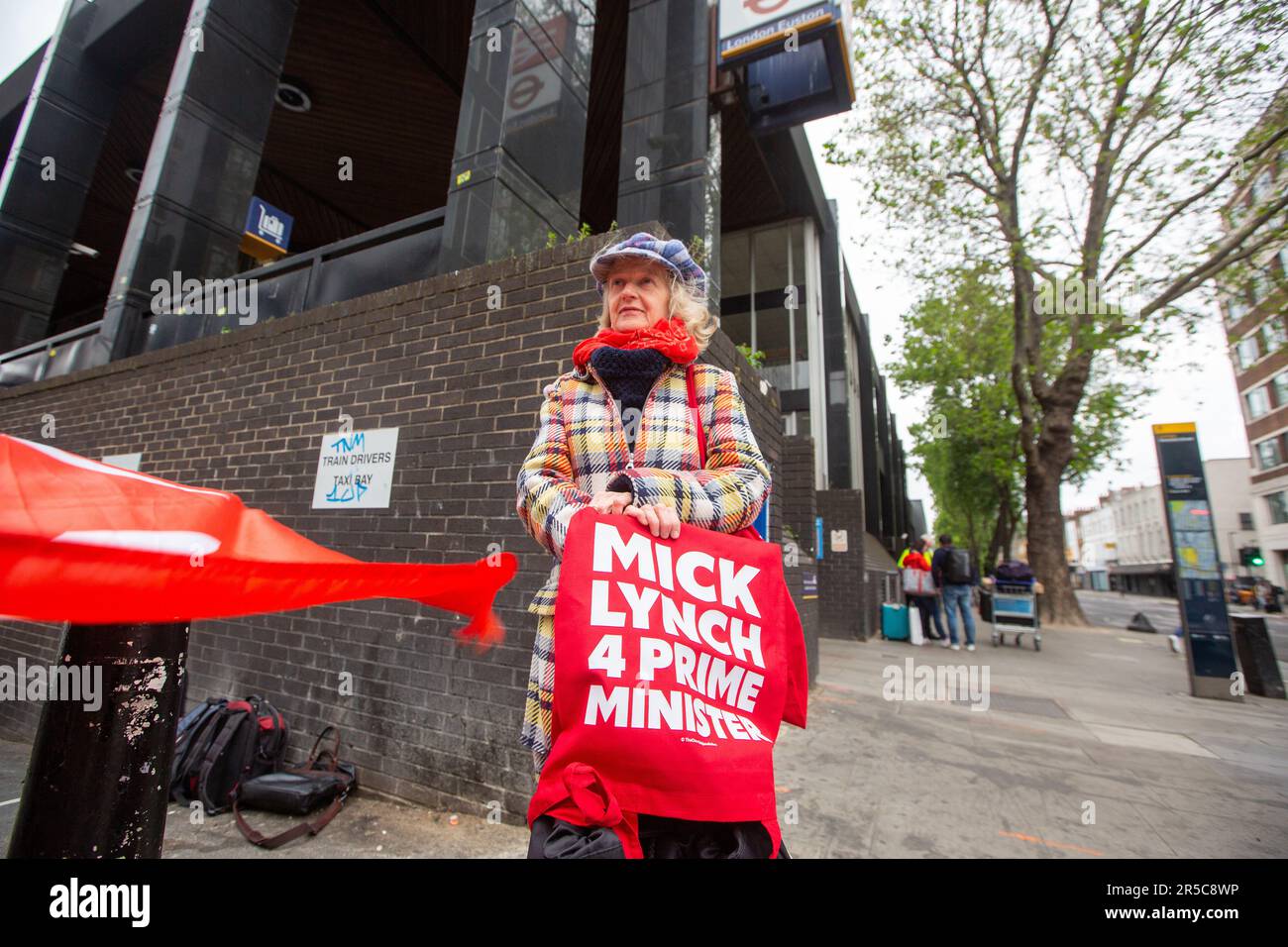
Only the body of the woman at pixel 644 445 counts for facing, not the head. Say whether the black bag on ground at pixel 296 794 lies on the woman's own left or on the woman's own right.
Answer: on the woman's own right

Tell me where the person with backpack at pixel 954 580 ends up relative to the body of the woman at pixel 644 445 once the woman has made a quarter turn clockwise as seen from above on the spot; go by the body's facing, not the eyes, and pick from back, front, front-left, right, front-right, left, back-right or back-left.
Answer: back-right

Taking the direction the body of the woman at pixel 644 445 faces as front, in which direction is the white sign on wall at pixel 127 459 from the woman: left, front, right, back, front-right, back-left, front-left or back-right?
back-right

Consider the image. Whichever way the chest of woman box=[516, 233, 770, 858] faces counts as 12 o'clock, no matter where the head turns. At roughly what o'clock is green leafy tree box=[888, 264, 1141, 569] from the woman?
The green leafy tree is roughly at 7 o'clock from the woman.

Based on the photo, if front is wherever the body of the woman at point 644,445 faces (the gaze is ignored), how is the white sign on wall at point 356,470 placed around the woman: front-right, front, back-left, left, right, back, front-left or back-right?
back-right

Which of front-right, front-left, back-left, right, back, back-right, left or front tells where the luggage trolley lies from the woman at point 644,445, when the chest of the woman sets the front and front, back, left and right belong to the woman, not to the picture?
back-left

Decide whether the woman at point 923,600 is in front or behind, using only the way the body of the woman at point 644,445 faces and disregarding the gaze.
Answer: behind

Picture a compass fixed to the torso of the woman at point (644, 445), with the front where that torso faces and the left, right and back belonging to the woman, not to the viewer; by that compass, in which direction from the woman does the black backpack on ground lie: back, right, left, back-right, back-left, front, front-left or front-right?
back-right

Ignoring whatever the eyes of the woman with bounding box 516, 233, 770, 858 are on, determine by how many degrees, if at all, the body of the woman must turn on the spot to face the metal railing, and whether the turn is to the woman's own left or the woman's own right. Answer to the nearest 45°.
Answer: approximately 135° to the woman's own right

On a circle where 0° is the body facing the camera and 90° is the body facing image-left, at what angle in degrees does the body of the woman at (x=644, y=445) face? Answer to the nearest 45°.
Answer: approximately 0°
